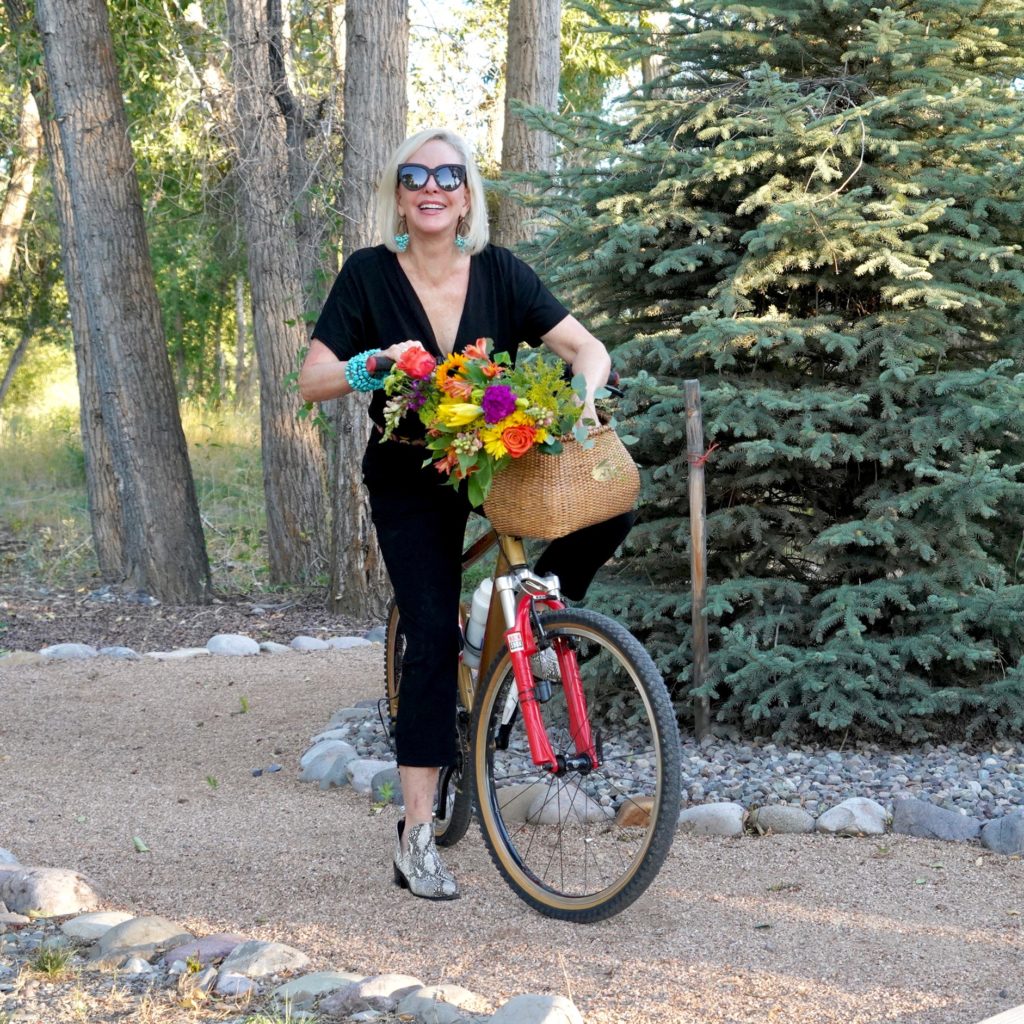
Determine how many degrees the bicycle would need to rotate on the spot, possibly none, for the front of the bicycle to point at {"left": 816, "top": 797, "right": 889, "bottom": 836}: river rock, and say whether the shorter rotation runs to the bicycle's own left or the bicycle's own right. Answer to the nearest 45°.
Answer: approximately 90° to the bicycle's own left

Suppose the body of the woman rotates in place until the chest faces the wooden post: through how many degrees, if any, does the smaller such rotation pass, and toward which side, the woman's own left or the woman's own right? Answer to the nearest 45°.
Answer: approximately 135° to the woman's own left

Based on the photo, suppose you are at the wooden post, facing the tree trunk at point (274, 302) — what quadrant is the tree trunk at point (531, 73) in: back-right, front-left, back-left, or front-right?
front-right

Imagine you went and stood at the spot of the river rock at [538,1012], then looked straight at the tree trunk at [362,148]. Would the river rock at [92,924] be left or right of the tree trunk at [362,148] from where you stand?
left

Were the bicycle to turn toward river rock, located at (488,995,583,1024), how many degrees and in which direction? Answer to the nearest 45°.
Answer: approximately 45° to its right

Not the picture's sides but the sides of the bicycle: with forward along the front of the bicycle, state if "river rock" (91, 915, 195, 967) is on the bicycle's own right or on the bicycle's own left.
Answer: on the bicycle's own right

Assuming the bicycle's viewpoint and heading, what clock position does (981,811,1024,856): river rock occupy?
The river rock is roughly at 10 o'clock from the bicycle.

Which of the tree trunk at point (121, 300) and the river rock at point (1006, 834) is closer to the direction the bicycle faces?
the river rock

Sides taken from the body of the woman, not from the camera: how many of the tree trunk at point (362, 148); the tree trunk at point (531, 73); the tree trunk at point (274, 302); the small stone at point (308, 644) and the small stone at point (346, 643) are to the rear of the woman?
5

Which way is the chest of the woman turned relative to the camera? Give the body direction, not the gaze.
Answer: toward the camera

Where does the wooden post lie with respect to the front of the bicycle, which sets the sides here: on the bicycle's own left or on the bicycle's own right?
on the bicycle's own left

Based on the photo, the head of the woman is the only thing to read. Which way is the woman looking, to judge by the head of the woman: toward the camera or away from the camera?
toward the camera

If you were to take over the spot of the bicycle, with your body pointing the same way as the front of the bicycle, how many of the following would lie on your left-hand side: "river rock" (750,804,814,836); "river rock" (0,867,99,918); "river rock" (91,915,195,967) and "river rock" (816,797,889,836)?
2

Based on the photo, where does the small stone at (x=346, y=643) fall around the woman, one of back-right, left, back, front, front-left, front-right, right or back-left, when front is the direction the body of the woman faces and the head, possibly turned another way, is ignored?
back

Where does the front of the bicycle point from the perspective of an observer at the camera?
facing the viewer and to the right of the viewer

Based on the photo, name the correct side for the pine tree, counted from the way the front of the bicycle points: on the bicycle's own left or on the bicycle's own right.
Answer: on the bicycle's own left

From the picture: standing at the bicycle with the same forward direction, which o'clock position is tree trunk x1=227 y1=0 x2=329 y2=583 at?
The tree trunk is roughly at 7 o'clock from the bicycle.
